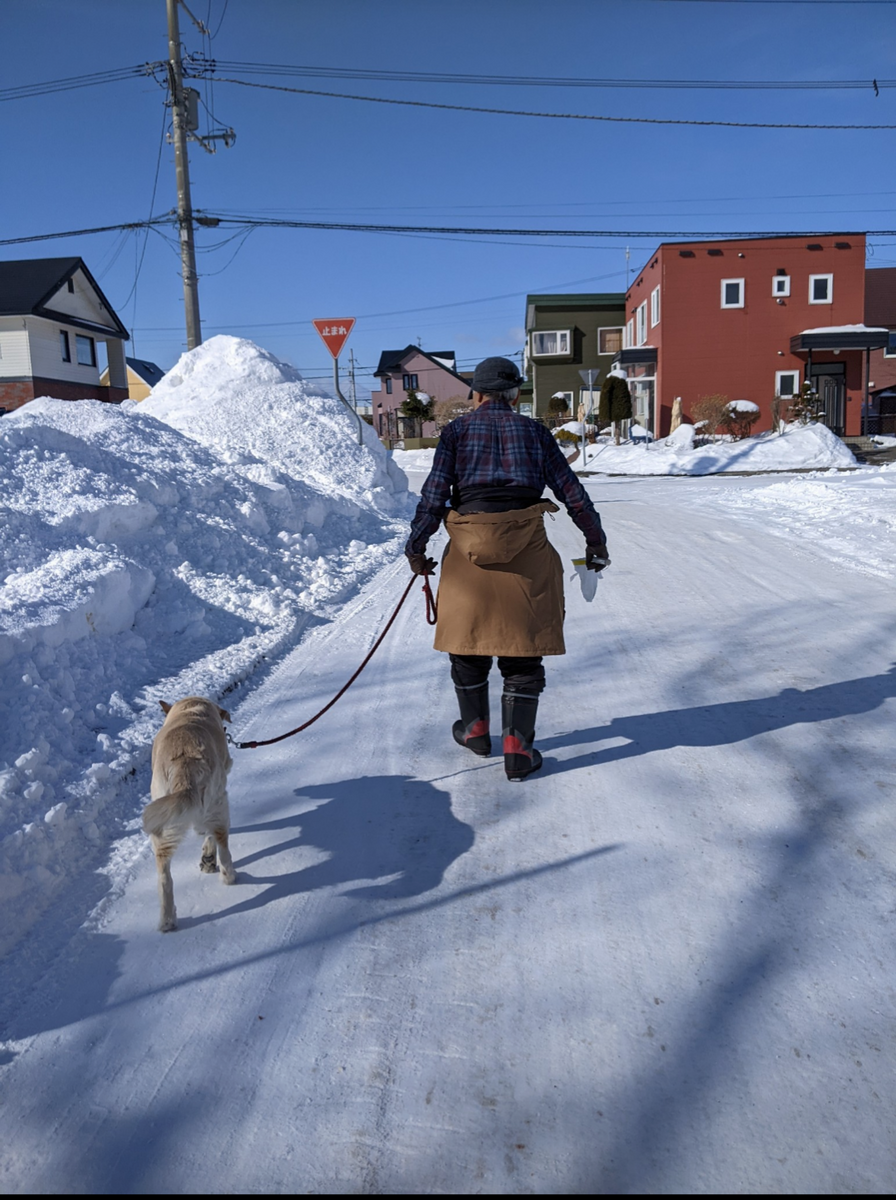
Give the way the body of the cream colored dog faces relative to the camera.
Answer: away from the camera

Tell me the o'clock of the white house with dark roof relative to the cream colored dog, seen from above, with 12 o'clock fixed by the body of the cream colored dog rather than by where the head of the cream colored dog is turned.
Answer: The white house with dark roof is roughly at 12 o'clock from the cream colored dog.

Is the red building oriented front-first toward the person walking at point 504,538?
yes

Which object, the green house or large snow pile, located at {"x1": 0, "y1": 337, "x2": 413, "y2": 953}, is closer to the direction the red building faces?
the large snow pile

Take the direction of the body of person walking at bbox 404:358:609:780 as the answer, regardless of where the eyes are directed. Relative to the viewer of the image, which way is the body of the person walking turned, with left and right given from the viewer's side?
facing away from the viewer

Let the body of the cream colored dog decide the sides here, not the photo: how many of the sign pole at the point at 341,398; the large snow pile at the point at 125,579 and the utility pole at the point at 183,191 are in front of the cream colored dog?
3

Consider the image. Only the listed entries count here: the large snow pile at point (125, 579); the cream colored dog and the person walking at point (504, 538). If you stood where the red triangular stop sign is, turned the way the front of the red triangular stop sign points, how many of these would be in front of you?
3

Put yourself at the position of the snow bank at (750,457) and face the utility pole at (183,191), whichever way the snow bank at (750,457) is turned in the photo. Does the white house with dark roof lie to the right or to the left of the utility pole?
right

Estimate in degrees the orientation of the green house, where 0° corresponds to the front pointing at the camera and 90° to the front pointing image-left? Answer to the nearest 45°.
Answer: approximately 0°

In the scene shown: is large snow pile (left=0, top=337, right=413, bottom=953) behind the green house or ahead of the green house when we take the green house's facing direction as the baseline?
ahead

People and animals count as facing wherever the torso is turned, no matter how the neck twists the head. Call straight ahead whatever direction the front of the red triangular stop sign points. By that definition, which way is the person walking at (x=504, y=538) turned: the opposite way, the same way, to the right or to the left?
the opposite way

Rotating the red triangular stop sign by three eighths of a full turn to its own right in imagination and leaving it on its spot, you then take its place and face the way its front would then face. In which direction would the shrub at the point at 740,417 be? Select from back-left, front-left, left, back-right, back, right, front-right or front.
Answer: right

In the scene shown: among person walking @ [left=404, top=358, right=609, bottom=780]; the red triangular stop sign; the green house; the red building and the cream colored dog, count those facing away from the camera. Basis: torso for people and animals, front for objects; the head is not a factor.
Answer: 2
